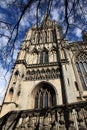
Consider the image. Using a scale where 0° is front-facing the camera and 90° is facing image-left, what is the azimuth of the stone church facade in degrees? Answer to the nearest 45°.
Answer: approximately 0°
